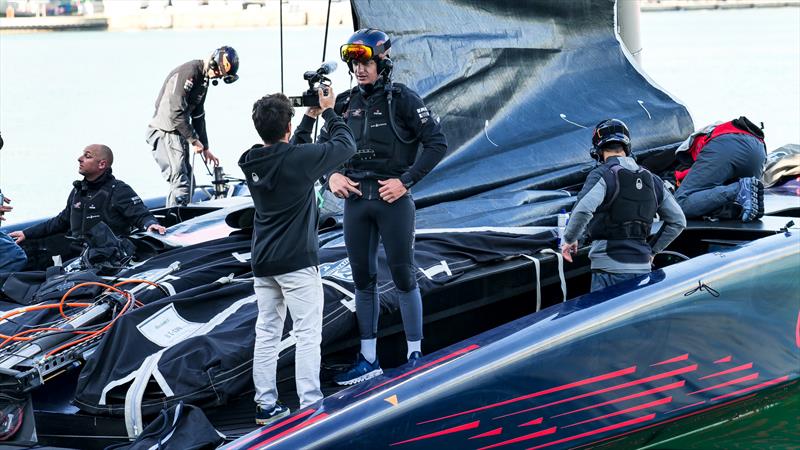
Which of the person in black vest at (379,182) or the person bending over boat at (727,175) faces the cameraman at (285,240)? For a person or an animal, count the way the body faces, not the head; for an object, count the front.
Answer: the person in black vest

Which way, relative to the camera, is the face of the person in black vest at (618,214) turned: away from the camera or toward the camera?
away from the camera

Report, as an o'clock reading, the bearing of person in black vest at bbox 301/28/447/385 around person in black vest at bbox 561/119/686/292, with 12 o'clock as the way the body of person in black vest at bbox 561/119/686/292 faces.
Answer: person in black vest at bbox 301/28/447/385 is roughly at 10 o'clock from person in black vest at bbox 561/119/686/292.

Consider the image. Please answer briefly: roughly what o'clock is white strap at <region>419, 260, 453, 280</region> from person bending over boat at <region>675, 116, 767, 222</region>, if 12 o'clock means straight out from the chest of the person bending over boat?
The white strap is roughly at 9 o'clock from the person bending over boat.

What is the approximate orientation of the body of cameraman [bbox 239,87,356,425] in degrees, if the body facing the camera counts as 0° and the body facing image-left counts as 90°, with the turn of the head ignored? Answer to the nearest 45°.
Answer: approximately 225°

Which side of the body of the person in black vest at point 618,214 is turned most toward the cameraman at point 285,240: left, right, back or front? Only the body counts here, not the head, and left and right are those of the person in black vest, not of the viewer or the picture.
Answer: left

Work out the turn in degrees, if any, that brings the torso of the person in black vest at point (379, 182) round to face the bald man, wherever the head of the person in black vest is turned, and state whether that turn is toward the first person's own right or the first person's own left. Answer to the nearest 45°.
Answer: approximately 90° to the first person's own right

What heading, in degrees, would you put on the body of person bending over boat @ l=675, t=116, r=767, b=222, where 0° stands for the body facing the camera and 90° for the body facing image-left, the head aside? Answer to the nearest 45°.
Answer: approximately 135°

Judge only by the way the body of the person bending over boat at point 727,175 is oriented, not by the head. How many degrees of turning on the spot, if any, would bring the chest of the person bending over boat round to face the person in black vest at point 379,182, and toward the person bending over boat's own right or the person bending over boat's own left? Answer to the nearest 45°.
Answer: approximately 90° to the person bending over boat's own left

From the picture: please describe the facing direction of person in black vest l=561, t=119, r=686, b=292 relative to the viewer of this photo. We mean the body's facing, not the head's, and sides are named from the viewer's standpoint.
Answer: facing away from the viewer and to the left of the viewer

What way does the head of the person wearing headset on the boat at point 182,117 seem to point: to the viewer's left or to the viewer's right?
to the viewer's right

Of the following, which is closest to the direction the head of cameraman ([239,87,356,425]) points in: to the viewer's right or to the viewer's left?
to the viewer's right
